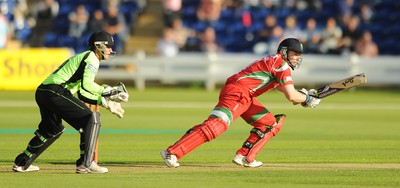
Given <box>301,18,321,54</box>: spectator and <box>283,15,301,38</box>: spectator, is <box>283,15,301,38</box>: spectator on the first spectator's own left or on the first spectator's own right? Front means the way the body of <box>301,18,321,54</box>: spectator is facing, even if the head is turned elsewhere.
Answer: on the first spectator's own right

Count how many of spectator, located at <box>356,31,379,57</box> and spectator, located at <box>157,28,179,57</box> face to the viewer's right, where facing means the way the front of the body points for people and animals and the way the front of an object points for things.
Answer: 0

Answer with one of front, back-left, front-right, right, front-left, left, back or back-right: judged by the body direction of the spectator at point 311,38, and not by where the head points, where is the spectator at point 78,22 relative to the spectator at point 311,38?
right

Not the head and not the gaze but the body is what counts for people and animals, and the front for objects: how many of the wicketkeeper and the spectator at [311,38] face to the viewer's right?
1

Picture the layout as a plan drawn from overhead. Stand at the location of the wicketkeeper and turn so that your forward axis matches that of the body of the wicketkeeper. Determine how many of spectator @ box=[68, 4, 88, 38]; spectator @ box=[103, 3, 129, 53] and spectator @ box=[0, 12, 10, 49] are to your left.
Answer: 3

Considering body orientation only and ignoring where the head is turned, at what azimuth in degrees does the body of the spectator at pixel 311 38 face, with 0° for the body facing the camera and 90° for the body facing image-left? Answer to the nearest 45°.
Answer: approximately 0°

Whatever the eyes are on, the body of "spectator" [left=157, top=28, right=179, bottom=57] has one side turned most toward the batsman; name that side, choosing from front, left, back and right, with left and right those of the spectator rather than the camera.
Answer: front

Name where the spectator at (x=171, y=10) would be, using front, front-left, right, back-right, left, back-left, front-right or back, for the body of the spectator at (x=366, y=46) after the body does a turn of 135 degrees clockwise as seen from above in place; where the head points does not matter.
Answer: front-left

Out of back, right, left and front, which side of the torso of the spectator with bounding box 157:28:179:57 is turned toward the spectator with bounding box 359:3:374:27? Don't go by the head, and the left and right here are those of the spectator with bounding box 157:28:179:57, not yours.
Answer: left

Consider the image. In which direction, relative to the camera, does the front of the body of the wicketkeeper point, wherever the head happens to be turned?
to the viewer's right

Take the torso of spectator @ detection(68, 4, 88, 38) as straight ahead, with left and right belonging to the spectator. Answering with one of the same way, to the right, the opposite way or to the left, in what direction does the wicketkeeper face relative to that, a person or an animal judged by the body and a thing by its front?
to the left

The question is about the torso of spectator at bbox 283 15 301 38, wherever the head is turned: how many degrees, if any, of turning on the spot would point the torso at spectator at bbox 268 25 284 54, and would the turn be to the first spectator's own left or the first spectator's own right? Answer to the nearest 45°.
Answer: approximately 90° to the first spectator's own right
